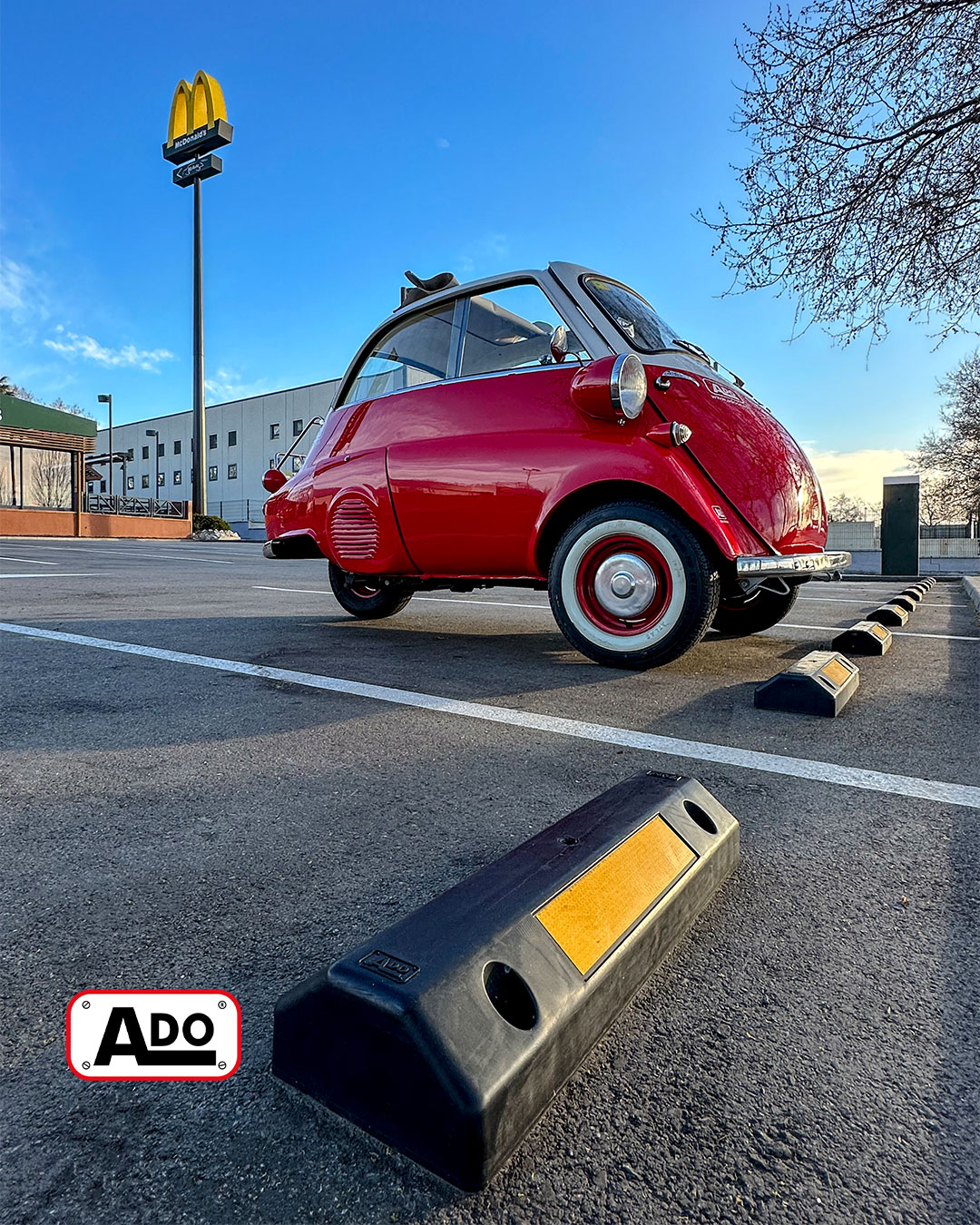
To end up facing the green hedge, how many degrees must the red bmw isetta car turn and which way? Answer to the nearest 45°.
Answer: approximately 180°

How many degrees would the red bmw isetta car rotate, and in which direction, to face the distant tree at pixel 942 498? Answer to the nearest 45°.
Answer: approximately 90° to its left

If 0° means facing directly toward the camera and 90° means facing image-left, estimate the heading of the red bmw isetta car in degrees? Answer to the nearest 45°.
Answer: approximately 315°

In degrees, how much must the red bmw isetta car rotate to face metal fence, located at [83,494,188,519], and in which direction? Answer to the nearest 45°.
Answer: approximately 180°

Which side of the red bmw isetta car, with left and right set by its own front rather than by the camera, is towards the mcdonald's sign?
back

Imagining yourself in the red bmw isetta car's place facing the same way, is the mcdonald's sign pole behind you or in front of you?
behind
